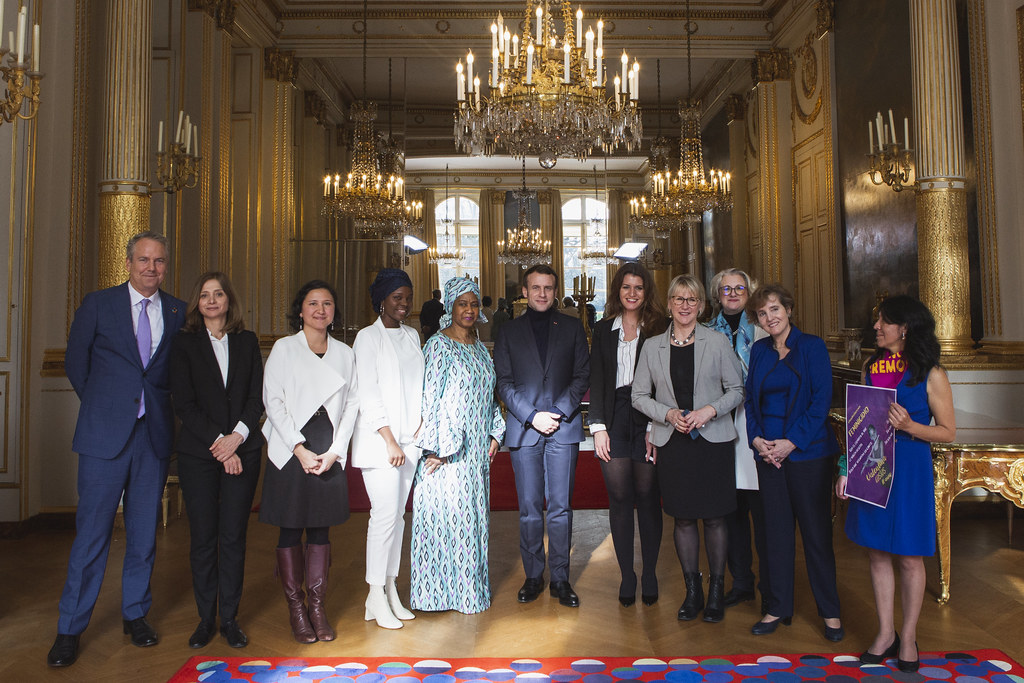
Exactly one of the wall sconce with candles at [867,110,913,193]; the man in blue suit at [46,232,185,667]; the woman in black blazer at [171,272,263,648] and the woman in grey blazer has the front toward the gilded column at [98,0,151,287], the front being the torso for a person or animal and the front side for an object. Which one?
the wall sconce with candles

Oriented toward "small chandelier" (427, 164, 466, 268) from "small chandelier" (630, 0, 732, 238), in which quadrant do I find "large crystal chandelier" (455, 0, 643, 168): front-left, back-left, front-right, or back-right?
back-left

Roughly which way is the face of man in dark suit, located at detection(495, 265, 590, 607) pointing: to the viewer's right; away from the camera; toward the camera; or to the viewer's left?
toward the camera

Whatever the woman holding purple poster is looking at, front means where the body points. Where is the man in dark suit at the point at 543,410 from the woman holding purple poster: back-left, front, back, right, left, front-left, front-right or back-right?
front-right

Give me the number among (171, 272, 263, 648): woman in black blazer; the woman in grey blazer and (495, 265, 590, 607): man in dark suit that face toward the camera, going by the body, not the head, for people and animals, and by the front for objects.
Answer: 3

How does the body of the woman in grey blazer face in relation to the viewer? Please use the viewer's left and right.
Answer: facing the viewer

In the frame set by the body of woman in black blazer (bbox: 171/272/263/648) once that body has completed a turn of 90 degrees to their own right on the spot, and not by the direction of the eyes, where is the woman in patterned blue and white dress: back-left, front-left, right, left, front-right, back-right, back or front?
back

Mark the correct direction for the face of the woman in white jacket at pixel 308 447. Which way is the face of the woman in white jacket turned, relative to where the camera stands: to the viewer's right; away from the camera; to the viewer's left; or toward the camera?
toward the camera

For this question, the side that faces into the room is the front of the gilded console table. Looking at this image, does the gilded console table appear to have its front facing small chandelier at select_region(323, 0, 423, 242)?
no

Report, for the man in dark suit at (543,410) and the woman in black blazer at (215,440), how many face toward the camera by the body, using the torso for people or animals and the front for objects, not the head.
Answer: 2

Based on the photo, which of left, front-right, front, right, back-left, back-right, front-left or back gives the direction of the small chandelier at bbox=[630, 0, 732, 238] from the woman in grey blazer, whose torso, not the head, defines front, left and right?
back

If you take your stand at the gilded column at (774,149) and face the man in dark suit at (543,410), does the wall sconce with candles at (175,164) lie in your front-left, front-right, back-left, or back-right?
front-right

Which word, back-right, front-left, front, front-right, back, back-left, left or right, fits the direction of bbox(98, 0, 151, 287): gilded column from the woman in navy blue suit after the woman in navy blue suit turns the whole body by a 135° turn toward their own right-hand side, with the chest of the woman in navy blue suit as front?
left

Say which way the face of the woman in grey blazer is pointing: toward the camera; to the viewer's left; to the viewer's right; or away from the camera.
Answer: toward the camera

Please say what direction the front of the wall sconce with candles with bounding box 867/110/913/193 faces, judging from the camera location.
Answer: facing the viewer and to the left of the viewer

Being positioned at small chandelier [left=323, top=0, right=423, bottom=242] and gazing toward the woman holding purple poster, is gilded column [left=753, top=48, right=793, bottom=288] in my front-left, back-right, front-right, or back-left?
front-left

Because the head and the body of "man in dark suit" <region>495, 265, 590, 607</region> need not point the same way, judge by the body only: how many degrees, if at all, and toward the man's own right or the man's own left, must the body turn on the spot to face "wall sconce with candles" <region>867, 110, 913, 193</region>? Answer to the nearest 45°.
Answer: approximately 135° to the man's own left

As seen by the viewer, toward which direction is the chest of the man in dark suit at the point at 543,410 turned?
toward the camera

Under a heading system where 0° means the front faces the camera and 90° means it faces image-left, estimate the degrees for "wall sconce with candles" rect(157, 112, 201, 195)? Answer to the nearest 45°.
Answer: approximately 315°
